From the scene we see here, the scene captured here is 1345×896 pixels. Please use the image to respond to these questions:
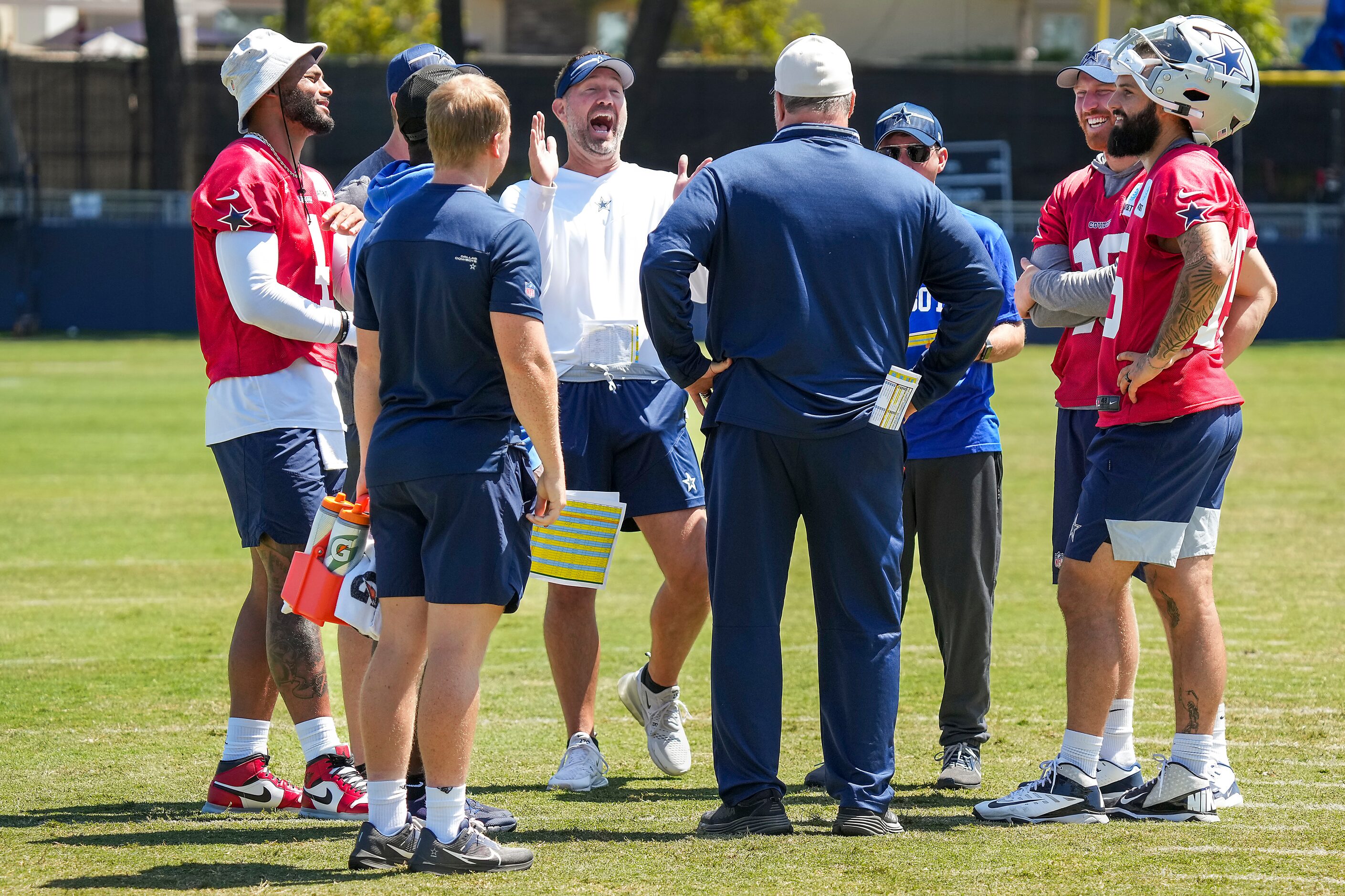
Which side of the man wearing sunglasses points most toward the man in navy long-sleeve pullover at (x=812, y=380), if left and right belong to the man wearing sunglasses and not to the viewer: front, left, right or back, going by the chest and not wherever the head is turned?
front

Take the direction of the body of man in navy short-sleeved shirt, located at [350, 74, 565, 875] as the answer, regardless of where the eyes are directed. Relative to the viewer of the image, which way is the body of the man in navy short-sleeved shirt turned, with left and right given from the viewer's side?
facing away from the viewer and to the right of the viewer

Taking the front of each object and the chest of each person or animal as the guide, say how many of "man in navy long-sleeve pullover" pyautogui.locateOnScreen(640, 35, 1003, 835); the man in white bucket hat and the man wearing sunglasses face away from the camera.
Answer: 1

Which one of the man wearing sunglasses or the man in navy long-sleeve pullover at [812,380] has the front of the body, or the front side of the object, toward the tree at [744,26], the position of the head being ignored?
the man in navy long-sleeve pullover

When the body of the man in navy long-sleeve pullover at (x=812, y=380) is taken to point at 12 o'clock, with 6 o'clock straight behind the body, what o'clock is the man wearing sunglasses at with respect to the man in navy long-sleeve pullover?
The man wearing sunglasses is roughly at 1 o'clock from the man in navy long-sleeve pullover.

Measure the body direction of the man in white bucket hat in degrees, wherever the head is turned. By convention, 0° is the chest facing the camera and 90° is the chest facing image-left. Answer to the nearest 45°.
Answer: approximately 270°

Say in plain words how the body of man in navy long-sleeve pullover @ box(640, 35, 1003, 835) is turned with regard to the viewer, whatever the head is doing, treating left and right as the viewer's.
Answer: facing away from the viewer

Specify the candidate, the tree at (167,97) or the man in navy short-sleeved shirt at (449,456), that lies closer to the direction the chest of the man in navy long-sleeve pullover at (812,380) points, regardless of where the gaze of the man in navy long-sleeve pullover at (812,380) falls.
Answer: the tree

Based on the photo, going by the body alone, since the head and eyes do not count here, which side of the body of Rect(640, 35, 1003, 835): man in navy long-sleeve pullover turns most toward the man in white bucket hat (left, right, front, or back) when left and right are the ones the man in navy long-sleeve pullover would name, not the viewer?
left

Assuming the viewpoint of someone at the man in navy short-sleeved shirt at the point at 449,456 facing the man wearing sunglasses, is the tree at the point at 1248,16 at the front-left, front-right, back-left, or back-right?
front-left

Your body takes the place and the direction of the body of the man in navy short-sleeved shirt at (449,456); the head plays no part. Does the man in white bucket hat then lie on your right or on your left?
on your left

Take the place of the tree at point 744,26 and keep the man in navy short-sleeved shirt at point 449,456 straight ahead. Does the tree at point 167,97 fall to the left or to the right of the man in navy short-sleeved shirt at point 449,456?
right

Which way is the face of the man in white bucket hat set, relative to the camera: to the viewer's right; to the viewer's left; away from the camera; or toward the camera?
to the viewer's right

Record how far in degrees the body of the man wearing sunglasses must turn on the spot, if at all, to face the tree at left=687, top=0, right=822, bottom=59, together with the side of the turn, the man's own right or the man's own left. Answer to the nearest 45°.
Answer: approximately 135° to the man's own right

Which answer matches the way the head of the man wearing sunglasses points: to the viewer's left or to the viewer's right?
to the viewer's left
